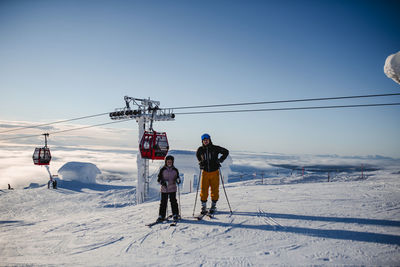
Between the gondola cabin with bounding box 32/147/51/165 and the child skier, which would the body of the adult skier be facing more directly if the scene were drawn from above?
the child skier

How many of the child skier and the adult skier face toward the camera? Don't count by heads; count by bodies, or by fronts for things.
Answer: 2

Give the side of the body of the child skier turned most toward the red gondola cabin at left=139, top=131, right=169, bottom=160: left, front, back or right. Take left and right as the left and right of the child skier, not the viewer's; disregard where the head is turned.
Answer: back

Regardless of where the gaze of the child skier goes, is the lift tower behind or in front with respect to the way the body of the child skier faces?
behind

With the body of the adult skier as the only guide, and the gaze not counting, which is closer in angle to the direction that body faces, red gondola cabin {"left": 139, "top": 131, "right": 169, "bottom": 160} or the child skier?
the child skier

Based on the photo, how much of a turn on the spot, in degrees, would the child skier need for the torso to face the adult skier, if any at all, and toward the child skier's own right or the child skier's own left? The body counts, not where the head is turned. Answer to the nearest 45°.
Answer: approximately 90° to the child skier's own left

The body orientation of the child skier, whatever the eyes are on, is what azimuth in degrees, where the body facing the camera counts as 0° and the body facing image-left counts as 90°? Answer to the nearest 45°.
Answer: approximately 0°

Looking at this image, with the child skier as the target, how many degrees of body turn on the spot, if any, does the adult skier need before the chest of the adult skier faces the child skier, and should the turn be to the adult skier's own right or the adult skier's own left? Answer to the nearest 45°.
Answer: approximately 90° to the adult skier's own right
